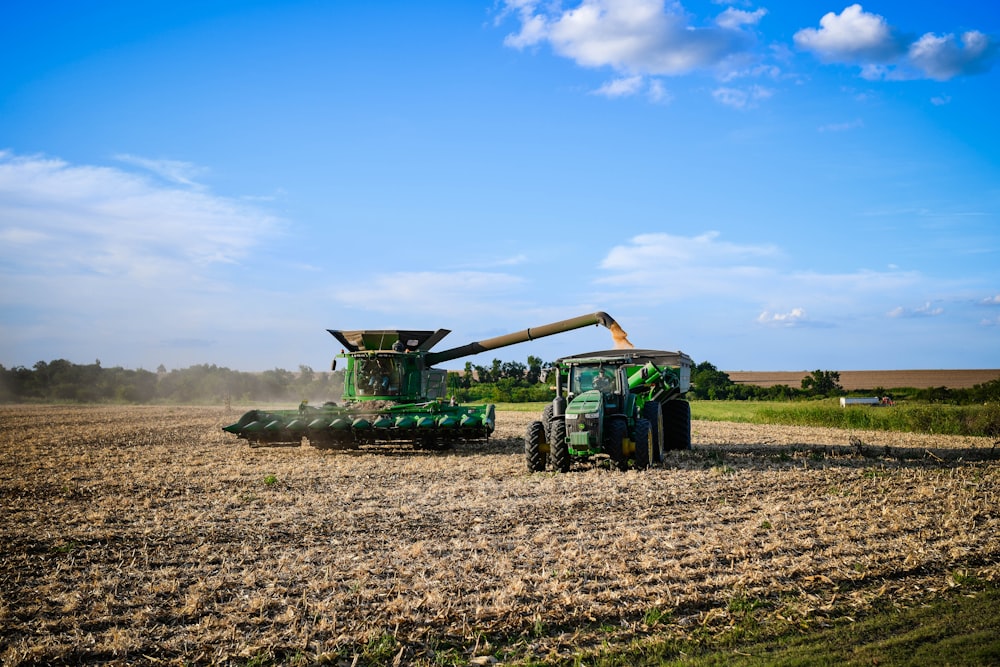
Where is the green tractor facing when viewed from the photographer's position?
facing the viewer

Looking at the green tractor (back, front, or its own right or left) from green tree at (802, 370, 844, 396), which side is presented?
back

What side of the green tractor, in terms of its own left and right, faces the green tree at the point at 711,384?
back

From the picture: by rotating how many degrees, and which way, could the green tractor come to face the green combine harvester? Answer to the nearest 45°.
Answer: approximately 135° to its right
